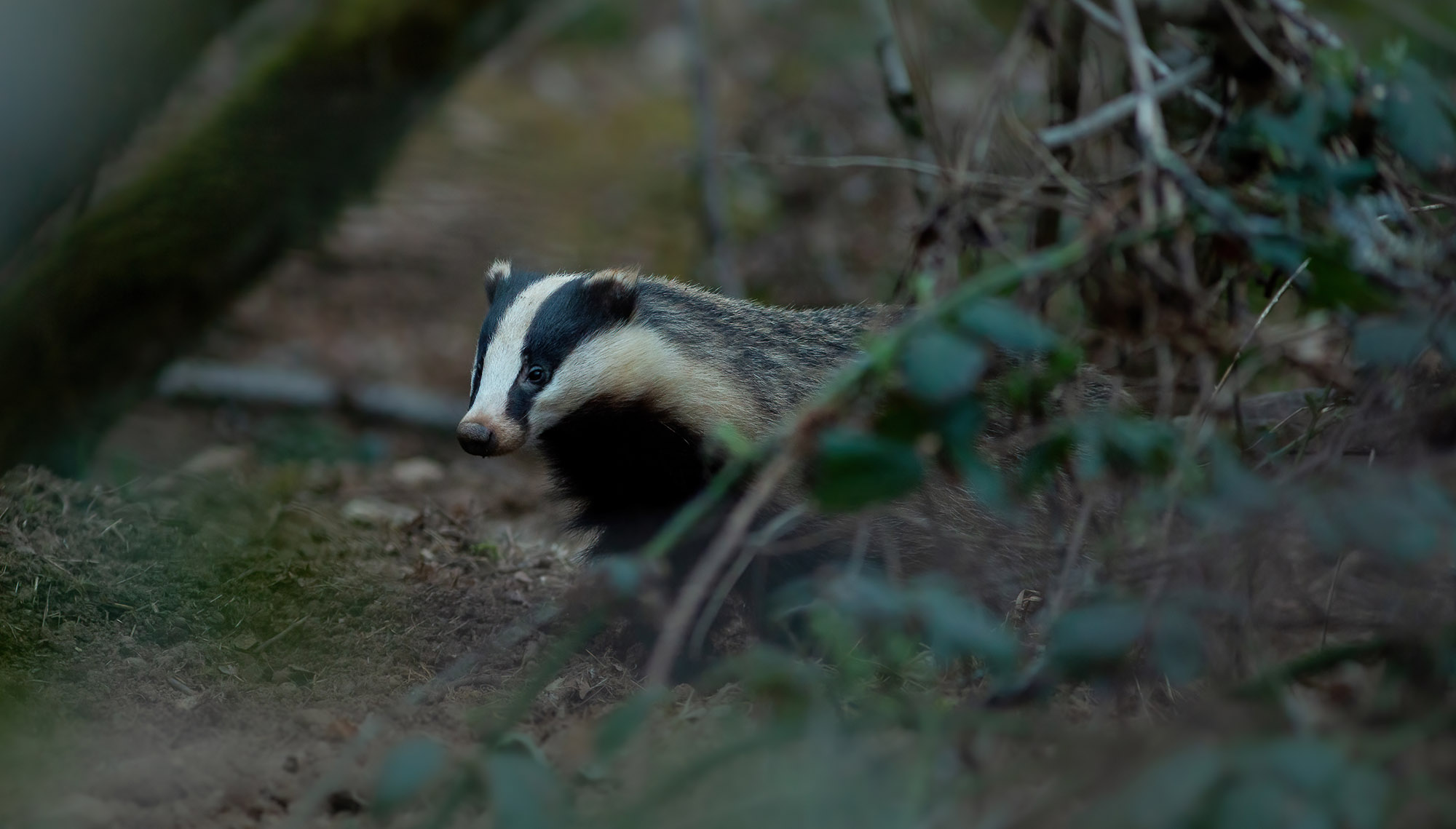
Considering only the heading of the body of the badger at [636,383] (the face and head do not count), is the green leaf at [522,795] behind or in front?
in front

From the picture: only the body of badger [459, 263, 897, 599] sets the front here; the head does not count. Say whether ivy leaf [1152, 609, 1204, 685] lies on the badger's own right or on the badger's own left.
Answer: on the badger's own left

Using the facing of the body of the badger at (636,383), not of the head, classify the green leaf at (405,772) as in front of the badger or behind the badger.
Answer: in front

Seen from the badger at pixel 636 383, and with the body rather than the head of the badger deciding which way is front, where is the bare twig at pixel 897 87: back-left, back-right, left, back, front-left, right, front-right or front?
back

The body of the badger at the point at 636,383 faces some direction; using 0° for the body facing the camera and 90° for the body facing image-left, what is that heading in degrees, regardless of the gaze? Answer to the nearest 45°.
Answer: approximately 45°
